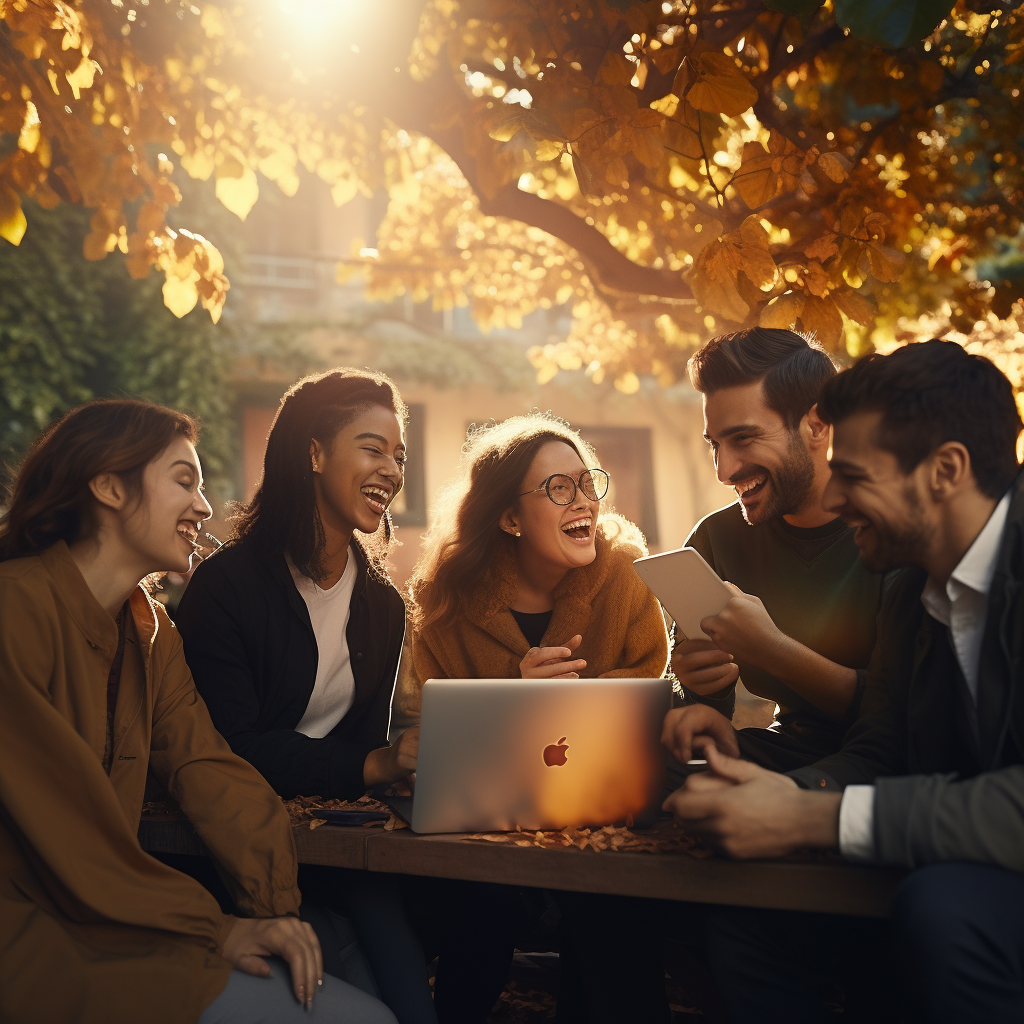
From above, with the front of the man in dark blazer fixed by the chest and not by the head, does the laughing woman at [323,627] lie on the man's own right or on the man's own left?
on the man's own right

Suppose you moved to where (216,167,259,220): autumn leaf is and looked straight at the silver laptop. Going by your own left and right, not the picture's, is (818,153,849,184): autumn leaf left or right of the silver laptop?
left

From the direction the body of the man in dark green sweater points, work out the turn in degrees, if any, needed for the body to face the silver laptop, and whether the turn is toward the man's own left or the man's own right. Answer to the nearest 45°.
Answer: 0° — they already face it

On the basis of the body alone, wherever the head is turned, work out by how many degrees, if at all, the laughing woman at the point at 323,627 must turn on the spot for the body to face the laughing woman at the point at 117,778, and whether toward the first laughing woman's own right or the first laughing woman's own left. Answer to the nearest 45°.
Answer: approximately 90° to the first laughing woman's own right

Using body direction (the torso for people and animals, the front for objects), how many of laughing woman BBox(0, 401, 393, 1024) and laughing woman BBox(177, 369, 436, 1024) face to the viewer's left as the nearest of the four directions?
0

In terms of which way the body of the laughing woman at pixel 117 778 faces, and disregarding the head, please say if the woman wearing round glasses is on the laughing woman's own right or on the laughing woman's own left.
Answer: on the laughing woman's own left

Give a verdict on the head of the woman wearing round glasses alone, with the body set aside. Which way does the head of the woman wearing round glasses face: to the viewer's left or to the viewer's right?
to the viewer's right
